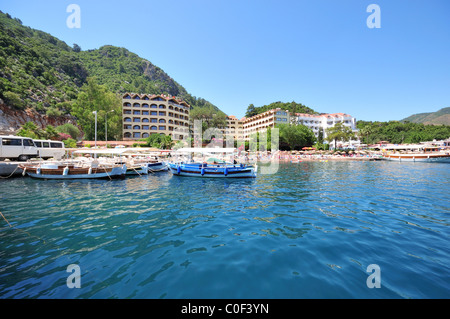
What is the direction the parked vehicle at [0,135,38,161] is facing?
to the viewer's right

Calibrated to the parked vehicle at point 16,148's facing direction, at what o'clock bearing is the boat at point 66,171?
The boat is roughly at 2 o'clock from the parked vehicle.

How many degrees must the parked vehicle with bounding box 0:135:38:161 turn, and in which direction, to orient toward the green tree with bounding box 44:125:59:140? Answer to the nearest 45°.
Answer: approximately 90° to its left

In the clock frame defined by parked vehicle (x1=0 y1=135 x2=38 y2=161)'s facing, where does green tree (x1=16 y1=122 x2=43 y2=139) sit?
The green tree is roughly at 9 o'clock from the parked vehicle.

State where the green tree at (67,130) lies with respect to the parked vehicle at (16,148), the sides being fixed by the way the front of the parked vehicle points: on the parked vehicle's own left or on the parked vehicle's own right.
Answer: on the parked vehicle's own left

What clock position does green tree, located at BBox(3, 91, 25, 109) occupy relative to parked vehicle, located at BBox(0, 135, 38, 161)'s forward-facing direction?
The green tree is roughly at 9 o'clock from the parked vehicle.
